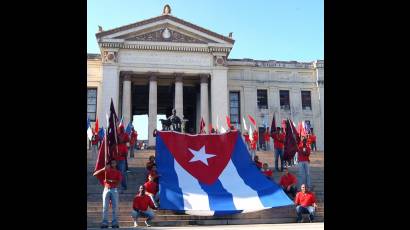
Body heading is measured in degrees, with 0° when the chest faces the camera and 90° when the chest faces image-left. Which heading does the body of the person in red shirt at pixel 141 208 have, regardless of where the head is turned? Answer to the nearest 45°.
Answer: approximately 0°

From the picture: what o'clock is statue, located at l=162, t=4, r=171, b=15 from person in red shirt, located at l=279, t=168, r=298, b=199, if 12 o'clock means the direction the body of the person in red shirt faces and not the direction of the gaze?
The statue is roughly at 5 o'clock from the person in red shirt.

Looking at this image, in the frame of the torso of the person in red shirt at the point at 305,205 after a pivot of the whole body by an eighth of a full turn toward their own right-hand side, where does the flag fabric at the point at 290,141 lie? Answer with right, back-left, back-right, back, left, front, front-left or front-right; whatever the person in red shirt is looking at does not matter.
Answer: back-right

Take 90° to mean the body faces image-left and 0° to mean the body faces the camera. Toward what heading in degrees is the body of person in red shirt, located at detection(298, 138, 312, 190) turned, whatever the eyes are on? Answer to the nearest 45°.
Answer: approximately 0°

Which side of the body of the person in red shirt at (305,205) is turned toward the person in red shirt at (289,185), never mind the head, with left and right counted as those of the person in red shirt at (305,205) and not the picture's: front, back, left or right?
back

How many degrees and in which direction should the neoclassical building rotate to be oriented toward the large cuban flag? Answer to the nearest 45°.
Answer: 0° — it already faces it

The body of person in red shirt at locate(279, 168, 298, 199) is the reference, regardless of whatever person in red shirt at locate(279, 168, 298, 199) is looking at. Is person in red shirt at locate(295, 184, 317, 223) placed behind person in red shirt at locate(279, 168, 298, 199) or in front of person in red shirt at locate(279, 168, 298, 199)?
in front

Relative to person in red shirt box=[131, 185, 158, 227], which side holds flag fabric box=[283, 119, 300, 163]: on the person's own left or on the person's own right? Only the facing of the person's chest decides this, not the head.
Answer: on the person's own left

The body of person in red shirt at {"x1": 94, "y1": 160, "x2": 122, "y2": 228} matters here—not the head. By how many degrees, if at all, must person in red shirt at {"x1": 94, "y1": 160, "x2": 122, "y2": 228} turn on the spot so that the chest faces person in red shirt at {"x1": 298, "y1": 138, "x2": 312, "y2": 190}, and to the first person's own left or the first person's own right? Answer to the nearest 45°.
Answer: approximately 135° to the first person's own left

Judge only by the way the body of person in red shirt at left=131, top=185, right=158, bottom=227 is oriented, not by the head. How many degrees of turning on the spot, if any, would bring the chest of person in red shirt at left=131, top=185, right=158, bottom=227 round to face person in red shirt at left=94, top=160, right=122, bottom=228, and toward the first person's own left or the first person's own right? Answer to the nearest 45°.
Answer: approximately 45° to the first person's own right

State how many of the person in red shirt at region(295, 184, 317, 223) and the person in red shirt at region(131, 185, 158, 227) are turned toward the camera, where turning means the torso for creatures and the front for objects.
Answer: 2

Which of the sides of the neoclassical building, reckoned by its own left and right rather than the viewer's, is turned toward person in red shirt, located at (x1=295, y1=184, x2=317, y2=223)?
front
